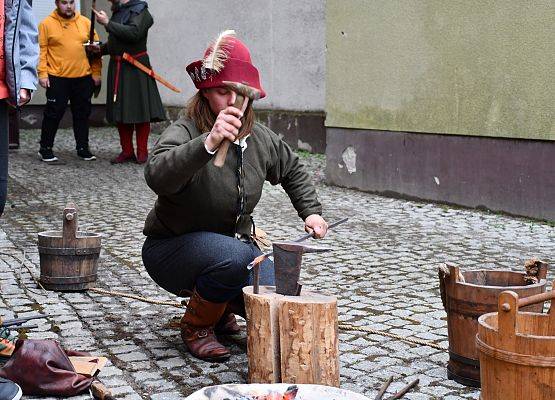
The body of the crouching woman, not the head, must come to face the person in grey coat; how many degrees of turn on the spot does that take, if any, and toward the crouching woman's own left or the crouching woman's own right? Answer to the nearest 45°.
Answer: approximately 135° to the crouching woman's own right

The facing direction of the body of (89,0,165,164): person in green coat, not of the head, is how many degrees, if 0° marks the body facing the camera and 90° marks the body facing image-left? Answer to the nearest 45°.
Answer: approximately 45°

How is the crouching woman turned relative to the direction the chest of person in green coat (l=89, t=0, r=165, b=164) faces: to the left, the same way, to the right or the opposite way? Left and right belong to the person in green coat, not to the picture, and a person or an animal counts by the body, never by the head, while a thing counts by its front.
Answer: to the left

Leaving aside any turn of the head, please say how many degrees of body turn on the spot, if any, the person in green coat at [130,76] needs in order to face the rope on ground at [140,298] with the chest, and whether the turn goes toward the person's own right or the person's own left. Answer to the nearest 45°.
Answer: approximately 45° to the person's own left

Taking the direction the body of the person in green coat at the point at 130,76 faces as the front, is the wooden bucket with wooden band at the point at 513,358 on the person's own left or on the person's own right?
on the person's own left

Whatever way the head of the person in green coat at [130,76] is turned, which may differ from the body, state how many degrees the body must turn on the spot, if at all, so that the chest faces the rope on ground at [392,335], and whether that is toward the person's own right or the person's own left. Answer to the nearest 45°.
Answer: approximately 45° to the person's own left

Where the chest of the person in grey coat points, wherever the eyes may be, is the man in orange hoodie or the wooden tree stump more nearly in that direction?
the wooden tree stump

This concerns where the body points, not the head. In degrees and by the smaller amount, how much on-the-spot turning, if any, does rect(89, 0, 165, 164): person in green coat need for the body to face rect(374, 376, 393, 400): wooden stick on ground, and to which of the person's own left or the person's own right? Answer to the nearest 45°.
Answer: approximately 45° to the person's own left

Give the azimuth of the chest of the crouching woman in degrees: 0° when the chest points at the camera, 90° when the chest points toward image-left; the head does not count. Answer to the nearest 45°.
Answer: approximately 315°
